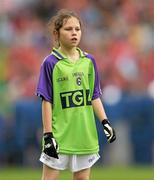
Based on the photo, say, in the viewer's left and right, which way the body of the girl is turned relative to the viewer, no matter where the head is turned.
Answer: facing the viewer and to the right of the viewer
